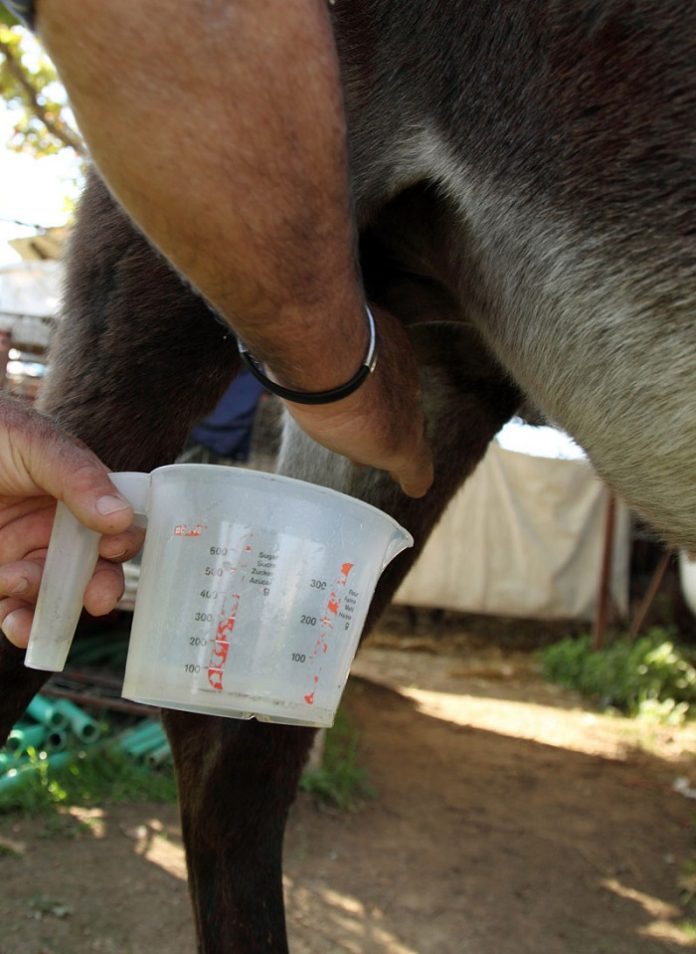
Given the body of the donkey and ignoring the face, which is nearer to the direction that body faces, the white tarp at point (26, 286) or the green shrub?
the green shrub

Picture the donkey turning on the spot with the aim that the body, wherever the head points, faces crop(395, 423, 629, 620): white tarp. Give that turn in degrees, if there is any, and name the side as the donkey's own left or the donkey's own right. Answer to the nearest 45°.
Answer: approximately 90° to the donkey's own left

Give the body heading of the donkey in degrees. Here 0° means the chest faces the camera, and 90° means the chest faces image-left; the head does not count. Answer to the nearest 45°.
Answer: approximately 270°

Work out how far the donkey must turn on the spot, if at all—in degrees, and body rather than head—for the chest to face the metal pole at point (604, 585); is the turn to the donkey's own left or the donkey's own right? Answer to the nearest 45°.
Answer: approximately 90° to the donkey's own left

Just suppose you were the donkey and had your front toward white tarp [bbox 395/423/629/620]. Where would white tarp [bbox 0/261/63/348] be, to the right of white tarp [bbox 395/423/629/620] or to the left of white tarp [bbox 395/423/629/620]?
left

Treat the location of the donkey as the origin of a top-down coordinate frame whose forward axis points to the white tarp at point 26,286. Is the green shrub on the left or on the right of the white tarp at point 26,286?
right
